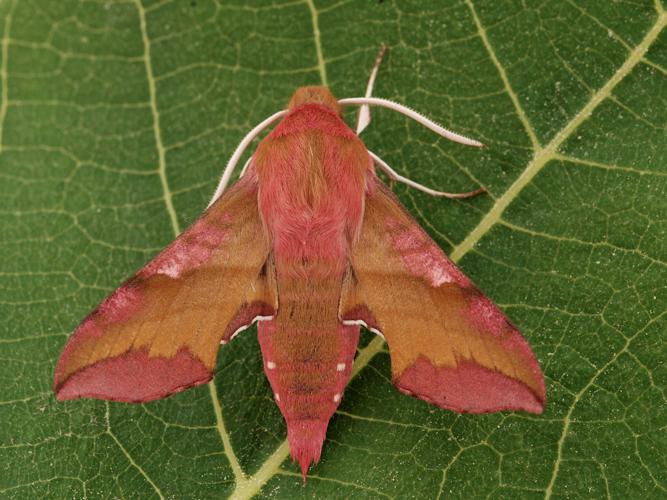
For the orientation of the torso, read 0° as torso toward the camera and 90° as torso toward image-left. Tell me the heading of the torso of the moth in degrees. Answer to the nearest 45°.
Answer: approximately 180°
